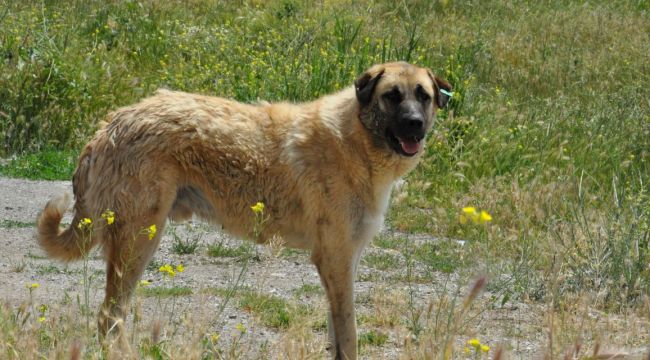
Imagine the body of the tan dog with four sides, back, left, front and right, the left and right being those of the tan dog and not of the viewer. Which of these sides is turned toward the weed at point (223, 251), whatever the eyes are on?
left

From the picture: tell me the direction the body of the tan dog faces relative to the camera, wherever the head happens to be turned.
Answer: to the viewer's right
